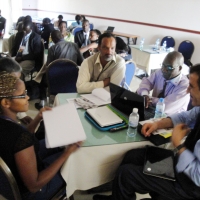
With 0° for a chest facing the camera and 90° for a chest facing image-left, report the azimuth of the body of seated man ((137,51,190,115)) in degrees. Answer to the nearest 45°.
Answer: approximately 45°

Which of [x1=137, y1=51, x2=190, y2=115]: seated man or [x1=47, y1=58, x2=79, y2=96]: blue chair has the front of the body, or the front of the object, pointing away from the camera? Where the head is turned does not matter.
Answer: the blue chair

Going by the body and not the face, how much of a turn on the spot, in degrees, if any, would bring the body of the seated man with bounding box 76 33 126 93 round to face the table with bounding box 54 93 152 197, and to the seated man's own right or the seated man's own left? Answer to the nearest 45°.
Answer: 0° — they already face it

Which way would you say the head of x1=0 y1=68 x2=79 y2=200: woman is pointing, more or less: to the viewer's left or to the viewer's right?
to the viewer's right

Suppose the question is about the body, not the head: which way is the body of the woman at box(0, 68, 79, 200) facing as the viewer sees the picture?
to the viewer's right

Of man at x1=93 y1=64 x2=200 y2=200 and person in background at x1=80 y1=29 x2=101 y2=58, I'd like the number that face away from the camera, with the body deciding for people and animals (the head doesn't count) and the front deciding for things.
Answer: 0

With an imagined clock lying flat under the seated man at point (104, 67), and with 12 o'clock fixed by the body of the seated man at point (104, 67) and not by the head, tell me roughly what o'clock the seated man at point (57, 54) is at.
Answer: the seated man at point (57, 54) is roughly at 5 o'clock from the seated man at point (104, 67).
